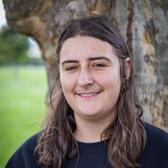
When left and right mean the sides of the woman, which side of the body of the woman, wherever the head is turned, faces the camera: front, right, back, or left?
front

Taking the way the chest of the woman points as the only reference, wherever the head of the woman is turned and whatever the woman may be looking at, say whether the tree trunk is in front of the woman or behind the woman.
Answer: behind
